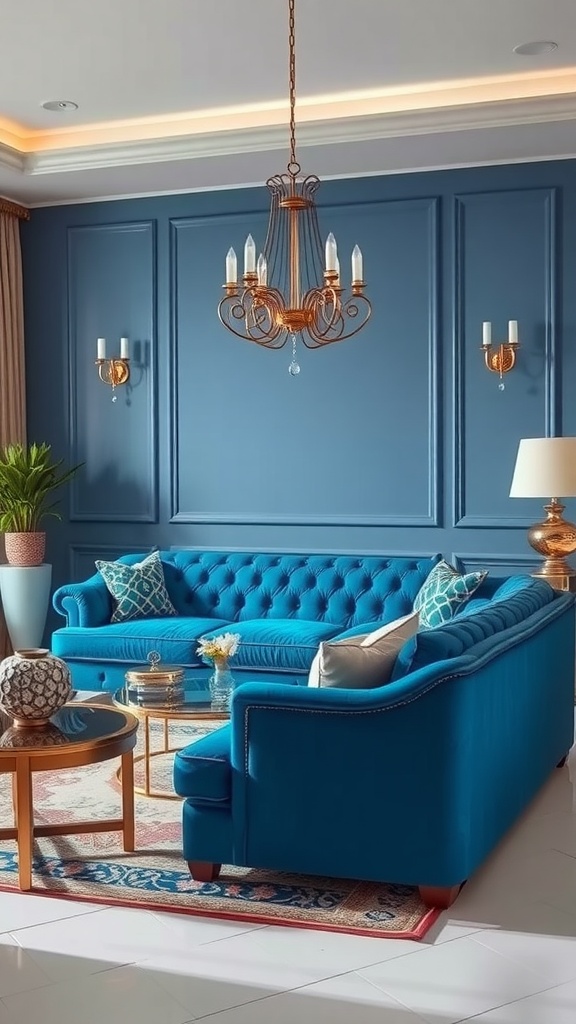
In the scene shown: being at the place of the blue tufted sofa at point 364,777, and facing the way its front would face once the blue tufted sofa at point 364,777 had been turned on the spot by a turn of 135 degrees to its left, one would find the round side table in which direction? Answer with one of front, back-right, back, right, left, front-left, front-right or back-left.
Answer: right

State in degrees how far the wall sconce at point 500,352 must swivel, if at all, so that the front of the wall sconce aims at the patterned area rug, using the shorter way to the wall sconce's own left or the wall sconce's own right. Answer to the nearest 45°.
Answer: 0° — it already faces it

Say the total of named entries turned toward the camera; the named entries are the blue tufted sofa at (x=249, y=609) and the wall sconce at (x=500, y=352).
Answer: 2

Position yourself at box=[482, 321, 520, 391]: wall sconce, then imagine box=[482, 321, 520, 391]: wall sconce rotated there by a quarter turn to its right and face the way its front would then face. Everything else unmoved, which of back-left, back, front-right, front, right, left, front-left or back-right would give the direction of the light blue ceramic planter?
front

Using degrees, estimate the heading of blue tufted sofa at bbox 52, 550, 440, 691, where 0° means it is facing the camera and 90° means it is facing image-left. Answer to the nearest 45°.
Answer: approximately 0°

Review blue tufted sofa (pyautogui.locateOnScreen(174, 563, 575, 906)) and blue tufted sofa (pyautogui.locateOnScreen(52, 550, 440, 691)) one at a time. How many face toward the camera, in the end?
1

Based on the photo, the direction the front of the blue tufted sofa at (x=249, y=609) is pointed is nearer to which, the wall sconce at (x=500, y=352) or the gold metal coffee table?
the gold metal coffee table

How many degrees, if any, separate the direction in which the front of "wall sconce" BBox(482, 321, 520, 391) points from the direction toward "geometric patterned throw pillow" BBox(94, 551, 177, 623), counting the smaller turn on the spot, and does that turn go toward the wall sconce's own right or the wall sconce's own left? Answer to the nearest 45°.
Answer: approximately 90° to the wall sconce's own right

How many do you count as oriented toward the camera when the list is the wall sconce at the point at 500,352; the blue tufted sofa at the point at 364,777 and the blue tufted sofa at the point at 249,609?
2

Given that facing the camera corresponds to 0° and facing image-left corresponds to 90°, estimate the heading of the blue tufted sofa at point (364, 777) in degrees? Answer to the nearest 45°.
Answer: approximately 135°

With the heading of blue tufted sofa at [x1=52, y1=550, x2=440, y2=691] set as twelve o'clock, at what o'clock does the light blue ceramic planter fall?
The light blue ceramic planter is roughly at 4 o'clock from the blue tufted sofa.

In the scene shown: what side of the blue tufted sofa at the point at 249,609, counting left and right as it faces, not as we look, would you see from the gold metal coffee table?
front
